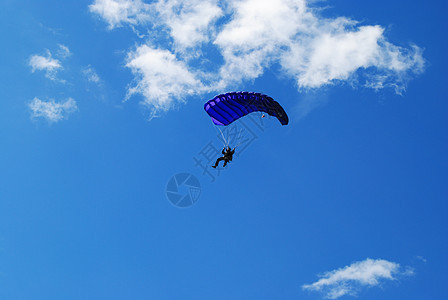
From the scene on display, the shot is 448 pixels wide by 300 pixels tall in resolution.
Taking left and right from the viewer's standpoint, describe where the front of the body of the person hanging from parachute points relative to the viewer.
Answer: facing the viewer and to the left of the viewer
